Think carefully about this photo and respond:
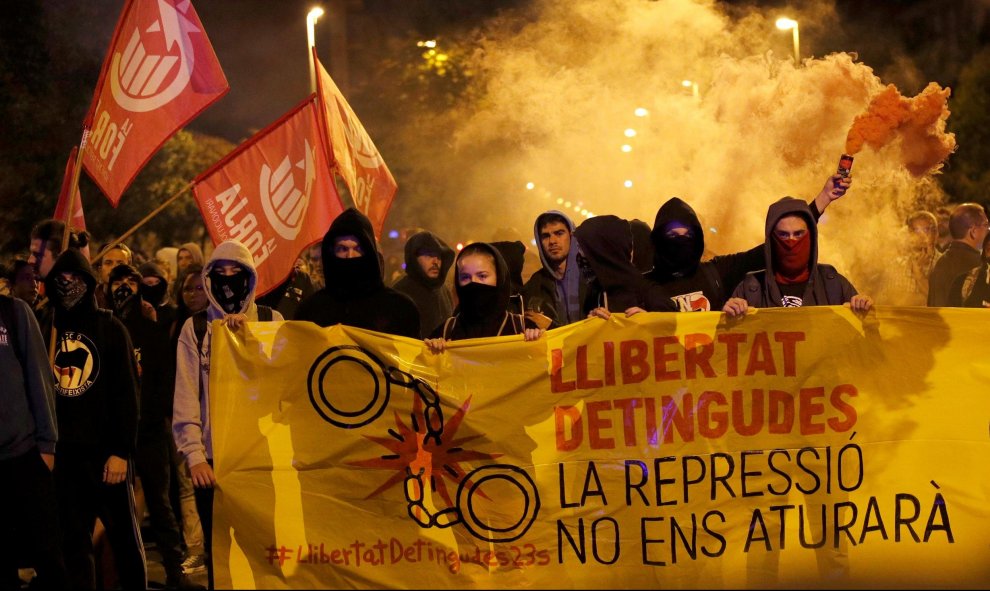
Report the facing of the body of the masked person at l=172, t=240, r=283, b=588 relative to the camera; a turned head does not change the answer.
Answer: toward the camera

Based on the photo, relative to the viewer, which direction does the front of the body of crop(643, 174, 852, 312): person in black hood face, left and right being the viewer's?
facing the viewer

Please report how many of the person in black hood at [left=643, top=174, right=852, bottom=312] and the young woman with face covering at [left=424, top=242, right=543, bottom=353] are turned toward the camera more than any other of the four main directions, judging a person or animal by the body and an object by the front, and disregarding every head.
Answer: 2

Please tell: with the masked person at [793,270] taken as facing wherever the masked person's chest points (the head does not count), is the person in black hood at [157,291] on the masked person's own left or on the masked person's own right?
on the masked person's own right

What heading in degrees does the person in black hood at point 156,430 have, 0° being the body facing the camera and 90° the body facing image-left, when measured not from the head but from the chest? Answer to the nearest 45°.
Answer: approximately 45°

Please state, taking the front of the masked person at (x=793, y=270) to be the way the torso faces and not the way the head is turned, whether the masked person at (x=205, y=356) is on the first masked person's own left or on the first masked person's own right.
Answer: on the first masked person's own right

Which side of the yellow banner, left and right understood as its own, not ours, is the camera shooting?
front
